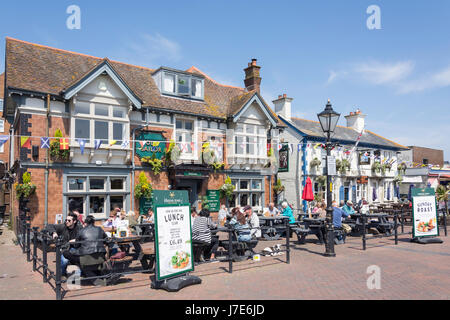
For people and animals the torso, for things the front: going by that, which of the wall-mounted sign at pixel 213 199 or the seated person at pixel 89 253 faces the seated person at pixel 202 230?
the wall-mounted sign

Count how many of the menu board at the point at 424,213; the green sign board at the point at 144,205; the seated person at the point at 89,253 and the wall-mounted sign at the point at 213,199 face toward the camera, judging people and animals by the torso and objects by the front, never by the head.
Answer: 3

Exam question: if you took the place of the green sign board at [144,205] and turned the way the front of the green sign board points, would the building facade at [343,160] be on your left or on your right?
on your left

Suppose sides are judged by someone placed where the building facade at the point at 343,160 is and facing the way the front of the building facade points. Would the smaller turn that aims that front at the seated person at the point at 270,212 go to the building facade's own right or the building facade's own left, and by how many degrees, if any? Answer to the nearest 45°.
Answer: approximately 45° to the building facade's own right

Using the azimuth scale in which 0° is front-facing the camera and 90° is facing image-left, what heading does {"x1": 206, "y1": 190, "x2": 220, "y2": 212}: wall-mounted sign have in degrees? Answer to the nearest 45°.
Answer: approximately 0°

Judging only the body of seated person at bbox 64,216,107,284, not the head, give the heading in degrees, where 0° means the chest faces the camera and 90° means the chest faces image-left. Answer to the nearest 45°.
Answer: approximately 135°

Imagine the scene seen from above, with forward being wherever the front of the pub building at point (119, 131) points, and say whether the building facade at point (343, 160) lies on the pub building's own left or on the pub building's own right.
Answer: on the pub building's own left

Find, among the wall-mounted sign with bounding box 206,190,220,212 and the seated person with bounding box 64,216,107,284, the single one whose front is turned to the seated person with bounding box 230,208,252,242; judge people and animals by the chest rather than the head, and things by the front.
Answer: the wall-mounted sign
